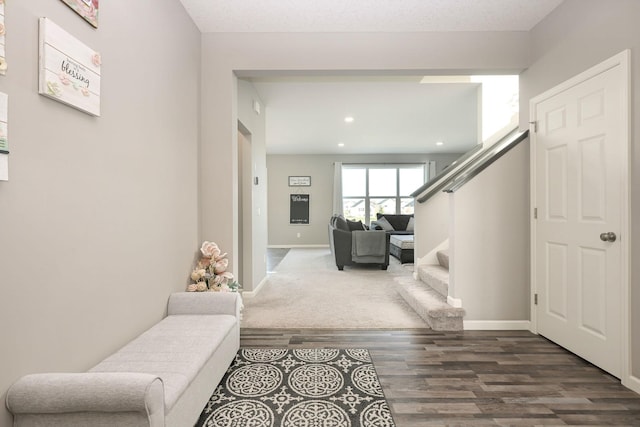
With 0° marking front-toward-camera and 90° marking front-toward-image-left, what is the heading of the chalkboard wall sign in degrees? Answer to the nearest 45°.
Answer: approximately 0°

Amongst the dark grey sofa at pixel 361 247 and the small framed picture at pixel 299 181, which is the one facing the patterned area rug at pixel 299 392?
the small framed picture

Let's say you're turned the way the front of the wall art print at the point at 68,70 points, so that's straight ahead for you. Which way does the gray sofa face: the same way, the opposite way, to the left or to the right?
to the right

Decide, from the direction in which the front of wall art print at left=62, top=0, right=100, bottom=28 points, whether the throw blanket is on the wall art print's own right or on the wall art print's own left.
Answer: on the wall art print's own left

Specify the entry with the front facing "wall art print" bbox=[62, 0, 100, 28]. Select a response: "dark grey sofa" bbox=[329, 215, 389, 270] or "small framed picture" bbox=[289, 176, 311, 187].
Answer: the small framed picture

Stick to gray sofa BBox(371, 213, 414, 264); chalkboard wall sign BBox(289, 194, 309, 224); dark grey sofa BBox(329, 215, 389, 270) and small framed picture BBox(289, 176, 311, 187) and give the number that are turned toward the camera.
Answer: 3

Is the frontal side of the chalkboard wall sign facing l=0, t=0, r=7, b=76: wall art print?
yes
